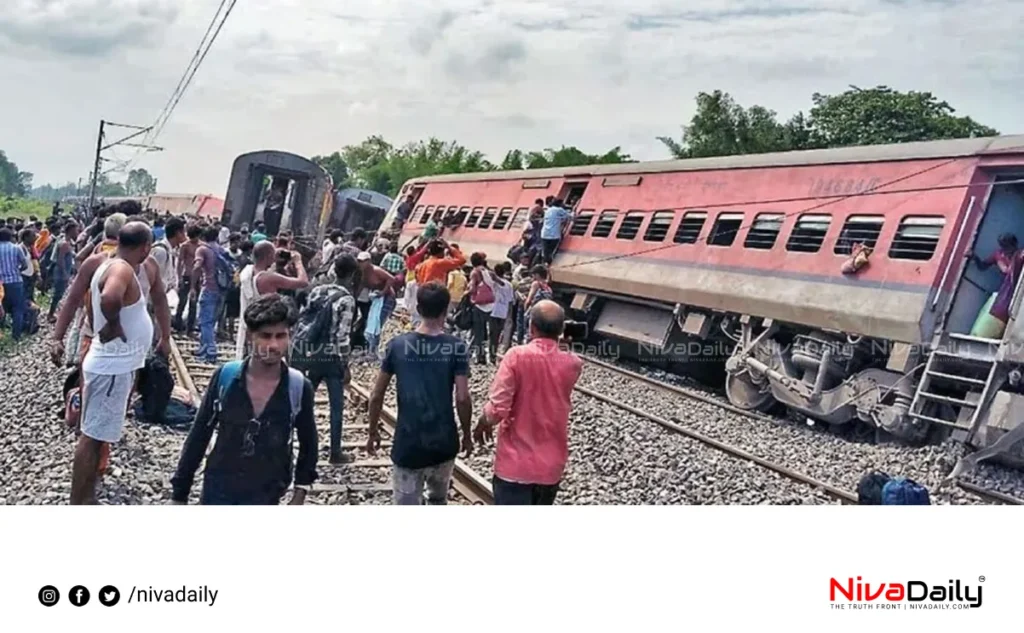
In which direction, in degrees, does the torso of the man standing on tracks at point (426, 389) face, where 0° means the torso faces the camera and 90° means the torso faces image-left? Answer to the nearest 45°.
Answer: approximately 180°

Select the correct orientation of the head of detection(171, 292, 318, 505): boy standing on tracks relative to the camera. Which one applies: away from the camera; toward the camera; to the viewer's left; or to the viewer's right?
toward the camera

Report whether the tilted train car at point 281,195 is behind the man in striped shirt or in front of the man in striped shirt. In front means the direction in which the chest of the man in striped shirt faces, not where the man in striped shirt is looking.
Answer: in front

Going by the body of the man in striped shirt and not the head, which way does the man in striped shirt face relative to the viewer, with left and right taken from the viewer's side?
facing away from the viewer and to the right of the viewer

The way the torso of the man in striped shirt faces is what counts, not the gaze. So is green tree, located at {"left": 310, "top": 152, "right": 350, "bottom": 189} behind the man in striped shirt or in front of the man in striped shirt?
in front

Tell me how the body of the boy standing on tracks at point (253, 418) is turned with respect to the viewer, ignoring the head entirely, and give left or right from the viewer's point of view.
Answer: facing the viewer

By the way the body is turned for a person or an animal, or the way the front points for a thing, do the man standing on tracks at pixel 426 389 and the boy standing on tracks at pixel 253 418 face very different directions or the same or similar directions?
very different directions

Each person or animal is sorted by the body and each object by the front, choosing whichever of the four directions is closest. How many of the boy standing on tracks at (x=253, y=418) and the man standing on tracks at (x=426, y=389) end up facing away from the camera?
1

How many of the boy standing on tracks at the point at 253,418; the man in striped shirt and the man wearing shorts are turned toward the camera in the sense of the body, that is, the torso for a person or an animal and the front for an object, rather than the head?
1

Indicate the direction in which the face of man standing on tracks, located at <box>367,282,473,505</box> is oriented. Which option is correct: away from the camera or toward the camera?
away from the camera

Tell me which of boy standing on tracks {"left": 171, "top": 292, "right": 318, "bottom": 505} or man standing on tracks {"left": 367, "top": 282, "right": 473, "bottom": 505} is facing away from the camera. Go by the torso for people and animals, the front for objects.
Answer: man standing on tracks {"left": 367, "top": 282, "right": 473, "bottom": 505}

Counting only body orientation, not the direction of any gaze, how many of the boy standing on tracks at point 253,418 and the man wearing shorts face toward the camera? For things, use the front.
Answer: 1

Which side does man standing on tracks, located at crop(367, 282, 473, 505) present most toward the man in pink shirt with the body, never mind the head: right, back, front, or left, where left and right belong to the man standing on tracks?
right

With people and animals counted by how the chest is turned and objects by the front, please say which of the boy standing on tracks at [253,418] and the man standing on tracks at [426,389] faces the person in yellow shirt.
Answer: the man standing on tracks at [426,389]
